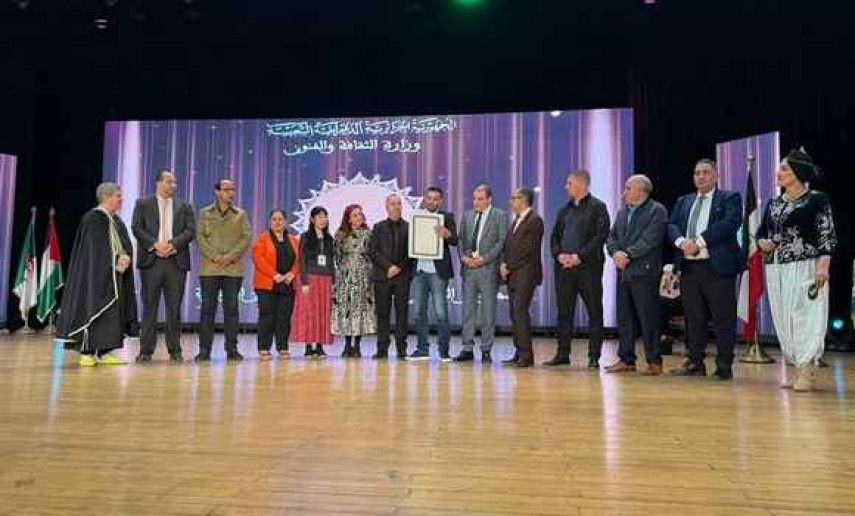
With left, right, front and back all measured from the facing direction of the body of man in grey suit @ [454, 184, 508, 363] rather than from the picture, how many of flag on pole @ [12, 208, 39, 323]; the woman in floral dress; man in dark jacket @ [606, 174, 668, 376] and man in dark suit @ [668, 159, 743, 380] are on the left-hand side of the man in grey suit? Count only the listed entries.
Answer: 2

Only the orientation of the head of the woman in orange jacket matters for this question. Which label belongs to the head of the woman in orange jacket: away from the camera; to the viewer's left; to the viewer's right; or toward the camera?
toward the camera

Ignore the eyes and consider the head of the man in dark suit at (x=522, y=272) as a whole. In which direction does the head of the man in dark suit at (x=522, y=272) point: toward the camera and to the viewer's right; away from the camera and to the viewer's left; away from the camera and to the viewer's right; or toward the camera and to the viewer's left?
toward the camera and to the viewer's left

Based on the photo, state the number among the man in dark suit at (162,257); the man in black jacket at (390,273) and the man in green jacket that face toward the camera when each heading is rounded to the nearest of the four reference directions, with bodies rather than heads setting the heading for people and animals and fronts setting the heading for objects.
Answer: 3

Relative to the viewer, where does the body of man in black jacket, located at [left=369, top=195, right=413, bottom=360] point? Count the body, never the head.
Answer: toward the camera

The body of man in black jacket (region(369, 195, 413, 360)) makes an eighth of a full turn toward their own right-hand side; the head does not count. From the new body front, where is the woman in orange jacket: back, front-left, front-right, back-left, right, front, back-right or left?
front-right

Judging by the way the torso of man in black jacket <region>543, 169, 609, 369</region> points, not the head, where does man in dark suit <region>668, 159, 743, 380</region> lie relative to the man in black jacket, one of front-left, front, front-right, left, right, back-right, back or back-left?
left

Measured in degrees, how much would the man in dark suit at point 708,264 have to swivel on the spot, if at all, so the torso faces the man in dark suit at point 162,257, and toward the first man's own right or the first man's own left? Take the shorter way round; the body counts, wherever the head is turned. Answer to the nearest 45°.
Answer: approximately 45° to the first man's own right

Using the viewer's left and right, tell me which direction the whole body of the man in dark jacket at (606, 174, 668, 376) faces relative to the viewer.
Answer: facing the viewer and to the left of the viewer

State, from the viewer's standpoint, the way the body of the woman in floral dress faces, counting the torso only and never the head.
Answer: toward the camera

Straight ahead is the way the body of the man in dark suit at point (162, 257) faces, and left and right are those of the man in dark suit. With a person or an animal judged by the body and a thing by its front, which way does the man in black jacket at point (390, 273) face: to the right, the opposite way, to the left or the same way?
the same way

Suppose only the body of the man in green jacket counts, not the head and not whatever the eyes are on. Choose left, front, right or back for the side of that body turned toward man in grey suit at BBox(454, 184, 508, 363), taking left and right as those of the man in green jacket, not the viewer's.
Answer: left

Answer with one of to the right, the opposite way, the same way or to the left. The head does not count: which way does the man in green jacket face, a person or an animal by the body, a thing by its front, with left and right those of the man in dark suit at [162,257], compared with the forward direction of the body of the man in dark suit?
the same way

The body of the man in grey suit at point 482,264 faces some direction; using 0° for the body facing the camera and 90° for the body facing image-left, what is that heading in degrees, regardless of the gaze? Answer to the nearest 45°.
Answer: approximately 45°

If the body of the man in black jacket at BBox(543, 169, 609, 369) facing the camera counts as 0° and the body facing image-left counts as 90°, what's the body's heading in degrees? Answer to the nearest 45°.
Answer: approximately 45°

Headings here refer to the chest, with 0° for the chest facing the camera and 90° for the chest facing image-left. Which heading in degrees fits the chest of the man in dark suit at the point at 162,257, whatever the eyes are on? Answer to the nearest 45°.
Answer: approximately 0°
